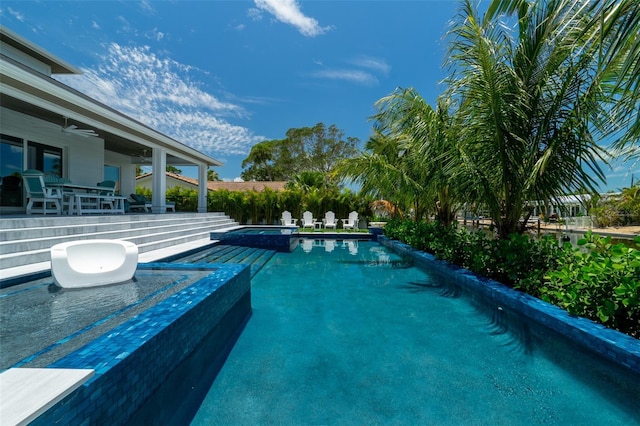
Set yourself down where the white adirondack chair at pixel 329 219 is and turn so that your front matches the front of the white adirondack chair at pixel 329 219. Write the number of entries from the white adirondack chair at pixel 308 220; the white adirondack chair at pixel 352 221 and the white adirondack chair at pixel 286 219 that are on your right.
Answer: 2

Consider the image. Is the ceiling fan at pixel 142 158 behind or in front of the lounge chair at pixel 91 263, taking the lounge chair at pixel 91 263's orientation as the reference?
behind

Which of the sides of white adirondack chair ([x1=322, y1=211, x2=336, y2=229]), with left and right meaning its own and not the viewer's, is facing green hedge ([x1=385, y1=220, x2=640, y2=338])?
front

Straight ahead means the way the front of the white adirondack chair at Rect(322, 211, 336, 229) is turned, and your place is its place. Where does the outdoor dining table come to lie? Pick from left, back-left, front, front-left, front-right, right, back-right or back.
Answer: front-right

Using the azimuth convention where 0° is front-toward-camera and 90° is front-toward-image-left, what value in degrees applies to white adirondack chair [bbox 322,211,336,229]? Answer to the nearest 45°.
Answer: approximately 0°

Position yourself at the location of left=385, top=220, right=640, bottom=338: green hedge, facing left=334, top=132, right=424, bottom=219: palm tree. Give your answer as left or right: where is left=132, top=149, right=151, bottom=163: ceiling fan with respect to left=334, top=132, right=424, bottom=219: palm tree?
left

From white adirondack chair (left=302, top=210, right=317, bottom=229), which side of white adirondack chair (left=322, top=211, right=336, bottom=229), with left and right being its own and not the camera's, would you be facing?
right

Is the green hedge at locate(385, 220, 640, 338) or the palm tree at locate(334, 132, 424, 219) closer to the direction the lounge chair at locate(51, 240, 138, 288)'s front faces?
the green hedge
